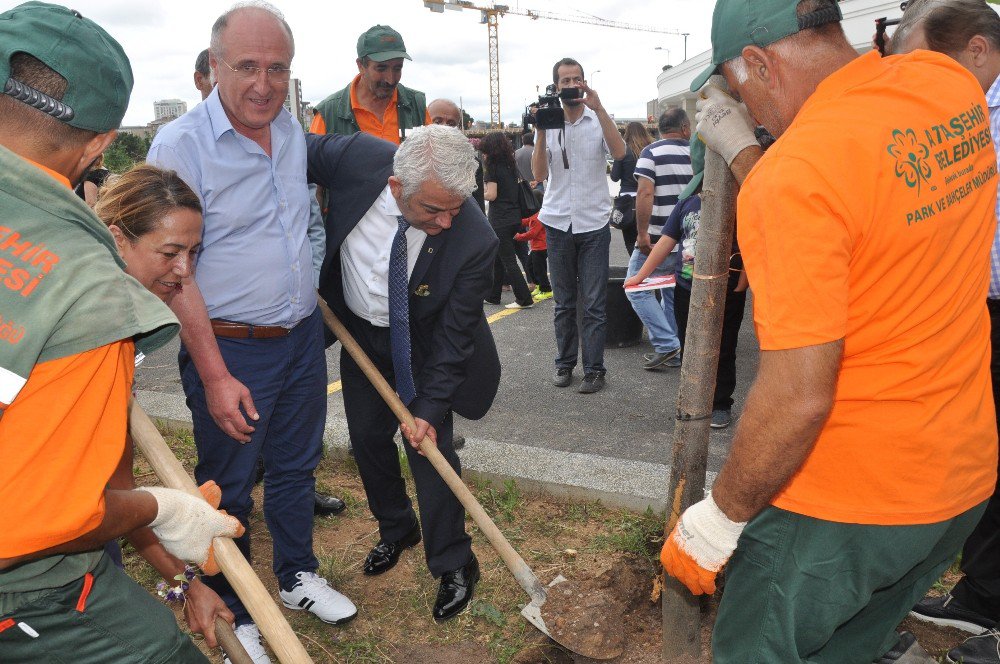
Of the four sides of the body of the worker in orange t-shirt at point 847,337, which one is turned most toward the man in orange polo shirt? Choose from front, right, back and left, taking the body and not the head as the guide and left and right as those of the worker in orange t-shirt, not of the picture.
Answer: front

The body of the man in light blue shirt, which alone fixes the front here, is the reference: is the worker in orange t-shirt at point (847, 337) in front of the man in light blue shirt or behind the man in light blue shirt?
in front

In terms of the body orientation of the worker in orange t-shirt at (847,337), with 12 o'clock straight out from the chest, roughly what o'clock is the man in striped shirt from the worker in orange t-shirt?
The man in striped shirt is roughly at 1 o'clock from the worker in orange t-shirt.

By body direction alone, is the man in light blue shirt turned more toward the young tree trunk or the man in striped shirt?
the young tree trunk

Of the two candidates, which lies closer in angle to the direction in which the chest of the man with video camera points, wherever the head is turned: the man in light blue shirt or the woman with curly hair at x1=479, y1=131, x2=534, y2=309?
the man in light blue shirt

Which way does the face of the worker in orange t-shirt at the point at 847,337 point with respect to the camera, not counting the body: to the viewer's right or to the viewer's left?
to the viewer's left

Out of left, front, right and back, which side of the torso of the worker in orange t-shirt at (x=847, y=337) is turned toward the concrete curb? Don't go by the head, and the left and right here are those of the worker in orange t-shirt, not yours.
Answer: front

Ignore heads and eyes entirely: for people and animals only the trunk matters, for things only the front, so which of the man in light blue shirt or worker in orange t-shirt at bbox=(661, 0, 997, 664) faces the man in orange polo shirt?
the worker in orange t-shirt
